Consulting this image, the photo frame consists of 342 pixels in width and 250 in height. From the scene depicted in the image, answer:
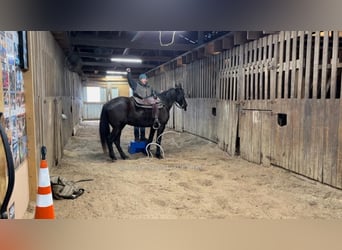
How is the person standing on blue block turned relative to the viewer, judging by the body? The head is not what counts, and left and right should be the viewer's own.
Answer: facing the viewer and to the right of the viewer

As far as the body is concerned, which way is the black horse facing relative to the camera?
to the viewer's right

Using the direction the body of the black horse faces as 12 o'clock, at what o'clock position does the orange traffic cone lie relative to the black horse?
The orange traffic cone is roughly at 3 o'clock from the black horse.

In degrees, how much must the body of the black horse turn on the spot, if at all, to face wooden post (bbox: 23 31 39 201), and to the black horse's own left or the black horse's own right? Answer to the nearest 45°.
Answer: approximately 90° to the black horse's own right

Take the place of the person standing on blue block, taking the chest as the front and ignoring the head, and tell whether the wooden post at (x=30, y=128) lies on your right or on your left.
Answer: on your right
